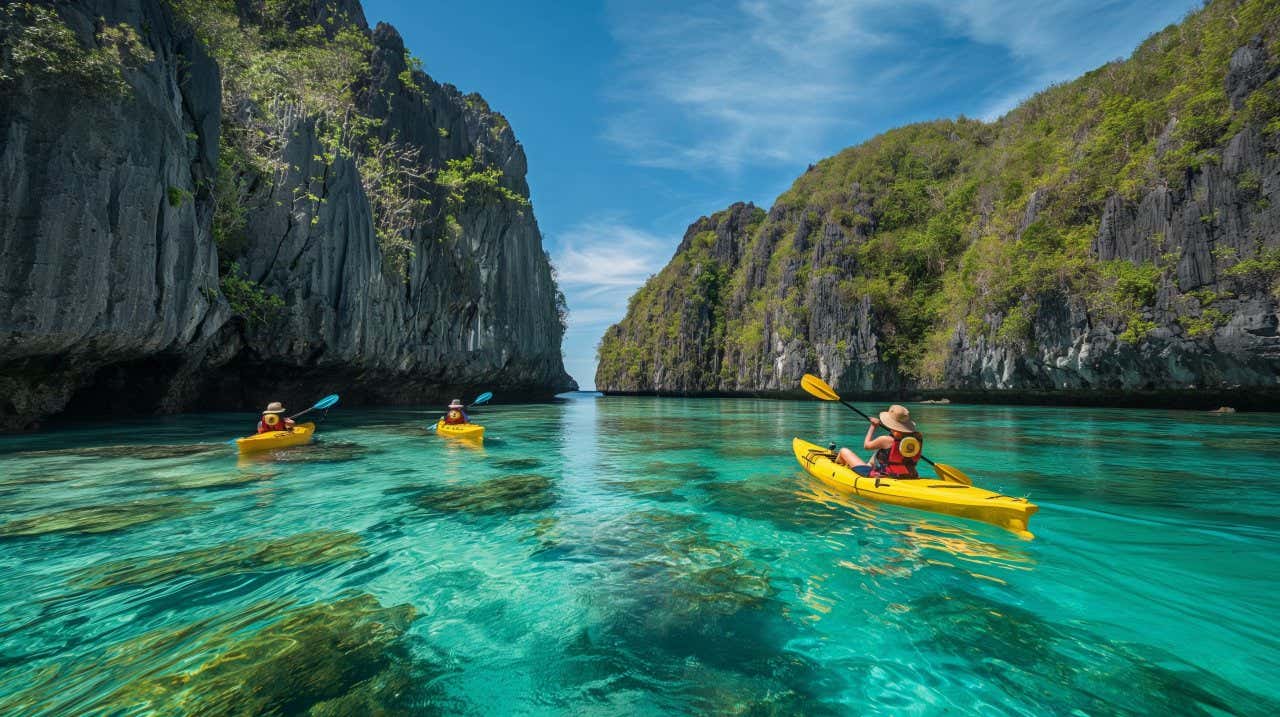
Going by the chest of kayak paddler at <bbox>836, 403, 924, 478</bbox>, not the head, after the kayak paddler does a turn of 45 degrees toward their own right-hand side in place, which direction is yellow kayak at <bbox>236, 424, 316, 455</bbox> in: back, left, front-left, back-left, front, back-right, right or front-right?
left

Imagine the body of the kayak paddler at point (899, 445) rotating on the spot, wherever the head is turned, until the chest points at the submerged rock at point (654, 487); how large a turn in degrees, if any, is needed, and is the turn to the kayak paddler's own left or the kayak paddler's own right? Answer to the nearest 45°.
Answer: approximately 45° to the kayak paddler's own left

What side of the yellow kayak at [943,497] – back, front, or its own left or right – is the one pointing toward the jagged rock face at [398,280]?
front

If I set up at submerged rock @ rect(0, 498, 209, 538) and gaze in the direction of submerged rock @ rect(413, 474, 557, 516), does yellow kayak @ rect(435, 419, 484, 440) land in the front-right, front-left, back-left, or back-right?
front-left

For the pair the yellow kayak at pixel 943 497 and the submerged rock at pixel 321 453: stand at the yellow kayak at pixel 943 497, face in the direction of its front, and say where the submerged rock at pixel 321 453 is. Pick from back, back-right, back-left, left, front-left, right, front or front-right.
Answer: front-left

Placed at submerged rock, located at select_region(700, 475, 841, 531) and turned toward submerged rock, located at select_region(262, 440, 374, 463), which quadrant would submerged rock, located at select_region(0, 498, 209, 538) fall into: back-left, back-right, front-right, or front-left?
front-left

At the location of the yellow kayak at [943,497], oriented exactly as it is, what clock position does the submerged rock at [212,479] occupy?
The submerged rock is roughly at 10 o'clock from the yellow kayak.

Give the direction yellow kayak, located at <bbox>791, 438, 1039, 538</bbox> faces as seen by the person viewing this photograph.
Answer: facing away from the viewer and to the left of the viewer

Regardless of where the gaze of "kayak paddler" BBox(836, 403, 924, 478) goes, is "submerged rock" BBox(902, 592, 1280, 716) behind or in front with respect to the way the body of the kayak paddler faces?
behind

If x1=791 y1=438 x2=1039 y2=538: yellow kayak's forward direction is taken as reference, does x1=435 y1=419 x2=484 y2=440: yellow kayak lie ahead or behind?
ahead

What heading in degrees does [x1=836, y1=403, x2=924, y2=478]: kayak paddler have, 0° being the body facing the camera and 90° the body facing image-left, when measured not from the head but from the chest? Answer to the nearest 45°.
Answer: approximately 135°

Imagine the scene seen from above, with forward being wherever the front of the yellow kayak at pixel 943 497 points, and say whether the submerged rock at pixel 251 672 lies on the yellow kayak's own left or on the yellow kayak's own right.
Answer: on the yellow kayak's own left

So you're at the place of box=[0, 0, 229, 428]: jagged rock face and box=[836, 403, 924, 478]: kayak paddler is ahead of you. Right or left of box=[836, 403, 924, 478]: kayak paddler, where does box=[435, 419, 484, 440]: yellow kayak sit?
left

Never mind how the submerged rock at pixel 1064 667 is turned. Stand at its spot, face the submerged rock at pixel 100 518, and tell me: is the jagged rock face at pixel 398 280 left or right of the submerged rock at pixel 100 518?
right
